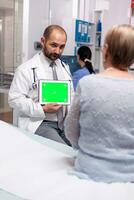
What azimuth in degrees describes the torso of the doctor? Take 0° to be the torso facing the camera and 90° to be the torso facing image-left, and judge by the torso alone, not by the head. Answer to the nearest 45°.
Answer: approximately 315°

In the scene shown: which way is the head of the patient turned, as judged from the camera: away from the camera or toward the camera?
away from the camera

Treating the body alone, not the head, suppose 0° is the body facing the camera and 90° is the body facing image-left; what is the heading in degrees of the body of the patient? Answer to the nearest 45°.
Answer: approximately 180°
